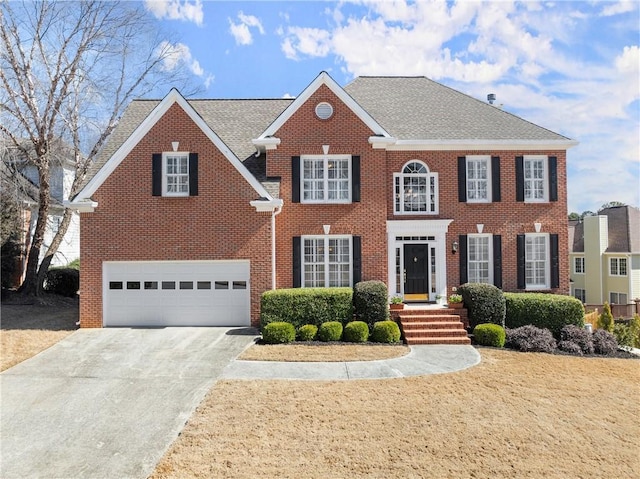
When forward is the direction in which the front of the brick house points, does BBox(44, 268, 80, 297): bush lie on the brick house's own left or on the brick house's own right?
on the brick house's own right

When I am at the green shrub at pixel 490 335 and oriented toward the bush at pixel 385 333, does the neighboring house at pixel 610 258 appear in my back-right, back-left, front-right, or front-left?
back-right

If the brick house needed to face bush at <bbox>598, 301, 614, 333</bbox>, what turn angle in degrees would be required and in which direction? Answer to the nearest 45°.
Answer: approximately 90° to its left

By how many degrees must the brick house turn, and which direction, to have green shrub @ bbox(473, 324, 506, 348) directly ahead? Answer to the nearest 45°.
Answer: approximately 45° to its left

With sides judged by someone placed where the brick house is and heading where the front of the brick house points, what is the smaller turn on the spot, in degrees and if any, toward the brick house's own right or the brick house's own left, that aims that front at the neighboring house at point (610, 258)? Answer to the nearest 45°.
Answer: approximately 135° to the brick house's own left

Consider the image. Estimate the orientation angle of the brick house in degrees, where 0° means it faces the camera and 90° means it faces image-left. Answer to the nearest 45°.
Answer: approximately 0°
